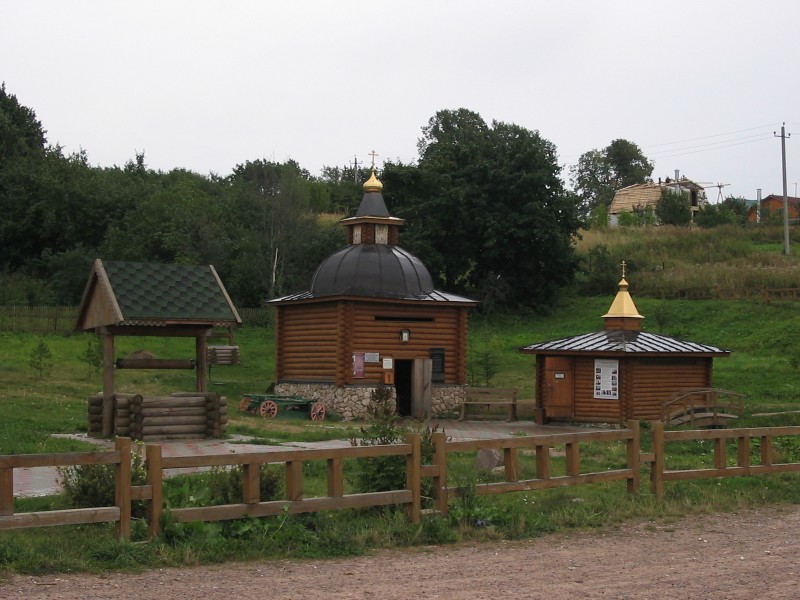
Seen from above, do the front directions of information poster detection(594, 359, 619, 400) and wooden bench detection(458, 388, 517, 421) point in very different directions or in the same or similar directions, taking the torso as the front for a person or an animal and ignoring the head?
same or similar directions

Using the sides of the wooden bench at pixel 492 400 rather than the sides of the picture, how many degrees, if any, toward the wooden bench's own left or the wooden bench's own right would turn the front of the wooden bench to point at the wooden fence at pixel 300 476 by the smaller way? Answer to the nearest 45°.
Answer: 0° — it already faces it

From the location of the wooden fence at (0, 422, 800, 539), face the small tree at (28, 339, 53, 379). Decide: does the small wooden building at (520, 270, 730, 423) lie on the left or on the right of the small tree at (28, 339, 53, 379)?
right

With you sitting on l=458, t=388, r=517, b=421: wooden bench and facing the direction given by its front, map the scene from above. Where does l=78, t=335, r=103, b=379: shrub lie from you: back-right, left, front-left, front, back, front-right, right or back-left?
right

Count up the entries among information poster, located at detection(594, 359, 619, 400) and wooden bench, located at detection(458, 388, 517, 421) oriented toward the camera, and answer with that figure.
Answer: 2

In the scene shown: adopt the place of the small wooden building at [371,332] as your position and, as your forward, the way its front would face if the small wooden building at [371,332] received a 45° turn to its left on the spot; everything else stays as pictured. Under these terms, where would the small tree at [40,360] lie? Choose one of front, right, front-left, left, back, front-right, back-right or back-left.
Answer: back

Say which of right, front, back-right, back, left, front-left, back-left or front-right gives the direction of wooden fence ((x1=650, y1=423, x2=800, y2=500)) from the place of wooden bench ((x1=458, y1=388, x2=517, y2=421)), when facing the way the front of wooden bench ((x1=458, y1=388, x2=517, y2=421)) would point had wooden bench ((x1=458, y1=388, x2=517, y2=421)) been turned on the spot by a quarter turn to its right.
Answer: left

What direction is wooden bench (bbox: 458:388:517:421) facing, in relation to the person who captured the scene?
facing the viewer

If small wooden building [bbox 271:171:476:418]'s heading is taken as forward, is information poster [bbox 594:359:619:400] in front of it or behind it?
in front

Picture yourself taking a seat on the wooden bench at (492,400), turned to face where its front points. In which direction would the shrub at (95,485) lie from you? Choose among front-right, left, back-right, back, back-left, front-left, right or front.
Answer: front
